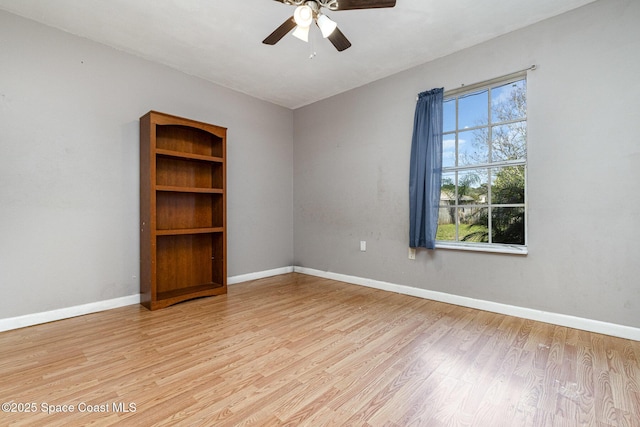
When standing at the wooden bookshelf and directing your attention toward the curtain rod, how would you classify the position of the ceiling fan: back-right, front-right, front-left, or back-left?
front-right

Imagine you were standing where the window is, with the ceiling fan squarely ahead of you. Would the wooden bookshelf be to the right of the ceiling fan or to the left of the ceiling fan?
right

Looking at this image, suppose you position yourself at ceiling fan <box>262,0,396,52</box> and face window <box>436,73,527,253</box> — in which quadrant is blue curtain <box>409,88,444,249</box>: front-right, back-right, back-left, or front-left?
front-left

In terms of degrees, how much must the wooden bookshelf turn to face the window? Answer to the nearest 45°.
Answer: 0° — it already faces it

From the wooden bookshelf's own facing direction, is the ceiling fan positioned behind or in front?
in front

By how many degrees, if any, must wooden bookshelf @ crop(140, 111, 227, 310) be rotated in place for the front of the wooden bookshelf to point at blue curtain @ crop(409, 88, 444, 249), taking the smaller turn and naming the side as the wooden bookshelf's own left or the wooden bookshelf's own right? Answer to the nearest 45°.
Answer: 0° — it already faces it

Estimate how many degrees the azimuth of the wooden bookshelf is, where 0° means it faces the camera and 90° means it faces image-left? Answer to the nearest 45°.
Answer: approximately 315°

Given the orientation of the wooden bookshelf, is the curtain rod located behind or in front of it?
in front
